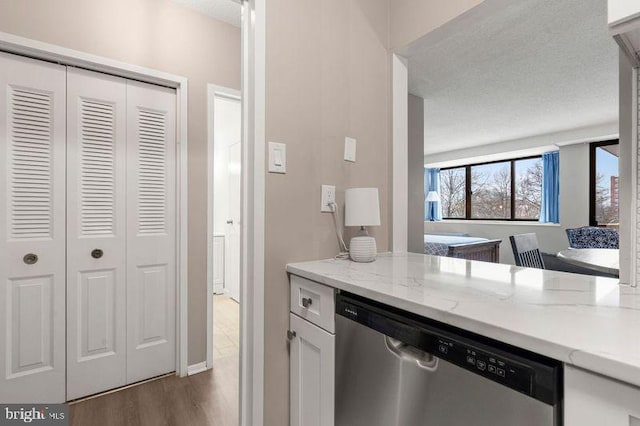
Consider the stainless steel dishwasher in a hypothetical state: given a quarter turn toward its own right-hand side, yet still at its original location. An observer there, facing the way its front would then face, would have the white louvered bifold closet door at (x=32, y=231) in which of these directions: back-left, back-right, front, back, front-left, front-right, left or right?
front-left

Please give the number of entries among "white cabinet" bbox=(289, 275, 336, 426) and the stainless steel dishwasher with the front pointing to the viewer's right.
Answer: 0

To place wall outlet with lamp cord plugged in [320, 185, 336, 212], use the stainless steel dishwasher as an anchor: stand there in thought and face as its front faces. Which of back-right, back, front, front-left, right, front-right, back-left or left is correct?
right

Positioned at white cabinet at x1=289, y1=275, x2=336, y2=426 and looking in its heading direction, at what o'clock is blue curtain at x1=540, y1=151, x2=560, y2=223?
The blue curtain is roughly at 6 o'clock from the white cabinet.

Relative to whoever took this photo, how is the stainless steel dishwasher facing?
facing the viewer and to the left of the viewer

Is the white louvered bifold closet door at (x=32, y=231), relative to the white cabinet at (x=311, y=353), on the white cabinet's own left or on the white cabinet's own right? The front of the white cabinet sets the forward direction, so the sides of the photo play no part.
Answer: on the white cabinet's own right

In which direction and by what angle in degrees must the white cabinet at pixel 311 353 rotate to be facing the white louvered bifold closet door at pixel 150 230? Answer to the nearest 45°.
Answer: approximately 90° to its right

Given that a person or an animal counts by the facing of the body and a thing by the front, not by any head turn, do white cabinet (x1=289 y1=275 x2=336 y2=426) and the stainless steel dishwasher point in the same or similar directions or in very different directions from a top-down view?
same or similar directions

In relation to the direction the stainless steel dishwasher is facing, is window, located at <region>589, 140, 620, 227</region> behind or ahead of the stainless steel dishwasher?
behind
